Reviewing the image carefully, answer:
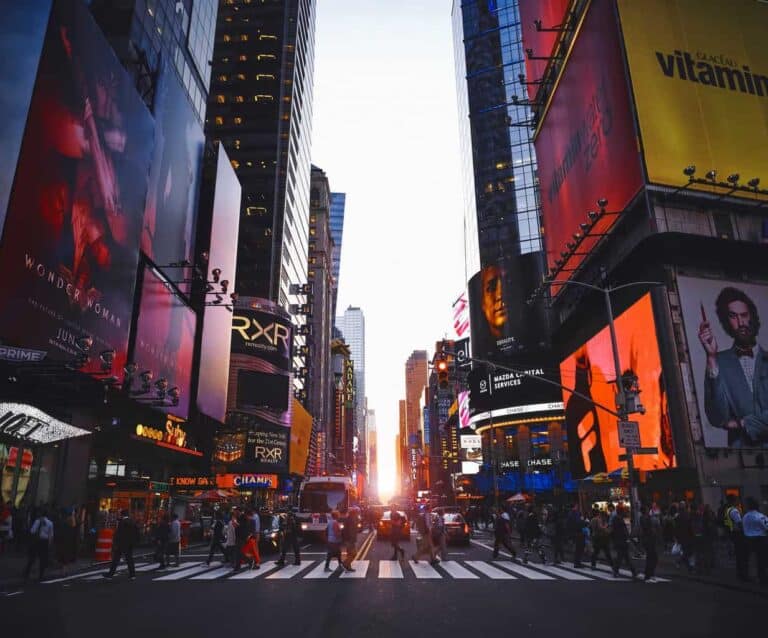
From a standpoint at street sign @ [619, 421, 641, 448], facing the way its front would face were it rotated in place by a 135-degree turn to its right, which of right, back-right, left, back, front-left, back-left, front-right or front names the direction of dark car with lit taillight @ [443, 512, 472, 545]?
front

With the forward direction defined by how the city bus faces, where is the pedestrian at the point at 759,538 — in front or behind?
in front

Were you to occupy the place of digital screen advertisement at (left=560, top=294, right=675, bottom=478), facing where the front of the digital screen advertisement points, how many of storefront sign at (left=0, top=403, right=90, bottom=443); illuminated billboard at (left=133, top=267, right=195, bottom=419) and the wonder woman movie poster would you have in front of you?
3

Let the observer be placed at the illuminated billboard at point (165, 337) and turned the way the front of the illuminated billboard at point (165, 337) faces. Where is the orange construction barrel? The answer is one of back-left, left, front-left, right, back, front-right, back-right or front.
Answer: front-right

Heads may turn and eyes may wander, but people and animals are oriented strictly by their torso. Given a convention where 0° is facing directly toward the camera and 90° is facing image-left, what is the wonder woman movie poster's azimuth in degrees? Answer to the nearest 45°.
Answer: approximately 315°

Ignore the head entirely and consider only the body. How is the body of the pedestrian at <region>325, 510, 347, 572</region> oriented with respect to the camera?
to the viewer's right

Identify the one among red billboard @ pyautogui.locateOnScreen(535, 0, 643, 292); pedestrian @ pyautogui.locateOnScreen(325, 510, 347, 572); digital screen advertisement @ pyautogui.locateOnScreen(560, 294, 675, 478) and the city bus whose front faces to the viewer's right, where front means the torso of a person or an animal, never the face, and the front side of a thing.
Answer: the pedestrian

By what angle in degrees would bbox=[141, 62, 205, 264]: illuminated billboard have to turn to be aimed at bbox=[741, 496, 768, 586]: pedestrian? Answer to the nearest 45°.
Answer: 0° — it already faces them

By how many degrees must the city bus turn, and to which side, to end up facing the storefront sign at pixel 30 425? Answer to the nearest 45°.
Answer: approximately 45° to its right

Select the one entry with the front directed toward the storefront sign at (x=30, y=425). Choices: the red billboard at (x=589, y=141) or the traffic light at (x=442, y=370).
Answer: the red billboard
